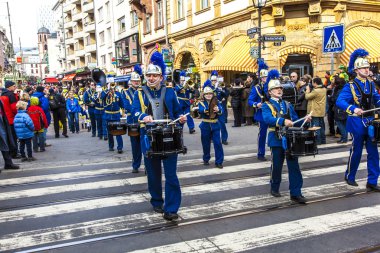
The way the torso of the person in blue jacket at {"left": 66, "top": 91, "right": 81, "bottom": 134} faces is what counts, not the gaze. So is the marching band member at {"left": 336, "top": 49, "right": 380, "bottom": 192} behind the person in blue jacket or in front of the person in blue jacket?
in front

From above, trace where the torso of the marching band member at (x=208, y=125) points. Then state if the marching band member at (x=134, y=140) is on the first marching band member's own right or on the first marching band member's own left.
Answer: on the first marching band member's own right

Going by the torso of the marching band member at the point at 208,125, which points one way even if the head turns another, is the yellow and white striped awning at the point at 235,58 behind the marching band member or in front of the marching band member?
behind

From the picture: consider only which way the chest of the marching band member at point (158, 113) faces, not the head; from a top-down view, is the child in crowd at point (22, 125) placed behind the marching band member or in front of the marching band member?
behind

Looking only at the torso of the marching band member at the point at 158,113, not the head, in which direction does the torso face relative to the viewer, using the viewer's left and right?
facing the viewer

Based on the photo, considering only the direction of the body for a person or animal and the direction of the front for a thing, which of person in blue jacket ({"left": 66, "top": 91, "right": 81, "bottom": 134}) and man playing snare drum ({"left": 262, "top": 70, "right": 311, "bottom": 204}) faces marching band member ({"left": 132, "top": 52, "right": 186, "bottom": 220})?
the person in blue jacket

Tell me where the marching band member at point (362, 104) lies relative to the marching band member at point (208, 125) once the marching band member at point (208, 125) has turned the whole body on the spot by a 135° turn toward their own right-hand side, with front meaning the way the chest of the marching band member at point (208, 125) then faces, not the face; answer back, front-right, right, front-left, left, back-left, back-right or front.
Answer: back

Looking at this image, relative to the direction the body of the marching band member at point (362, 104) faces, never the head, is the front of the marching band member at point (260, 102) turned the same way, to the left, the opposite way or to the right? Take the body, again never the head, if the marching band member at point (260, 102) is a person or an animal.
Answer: the same way

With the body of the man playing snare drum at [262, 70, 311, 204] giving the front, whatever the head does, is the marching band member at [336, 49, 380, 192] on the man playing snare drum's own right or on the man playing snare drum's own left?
on the man playing snare drum's own left

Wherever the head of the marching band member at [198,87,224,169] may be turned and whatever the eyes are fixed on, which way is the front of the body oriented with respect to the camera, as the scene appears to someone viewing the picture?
toward the camera

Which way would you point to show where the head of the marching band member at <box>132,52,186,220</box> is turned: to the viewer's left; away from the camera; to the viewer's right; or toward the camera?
toward the camera

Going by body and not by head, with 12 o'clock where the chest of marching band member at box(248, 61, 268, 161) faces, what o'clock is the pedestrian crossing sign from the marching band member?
The pedestrian crossing sign is roughly at 9 o'clock from the marching band member.

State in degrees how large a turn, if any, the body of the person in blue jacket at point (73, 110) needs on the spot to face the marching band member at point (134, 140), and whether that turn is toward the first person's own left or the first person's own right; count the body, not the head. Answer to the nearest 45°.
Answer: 0° — they already face them
